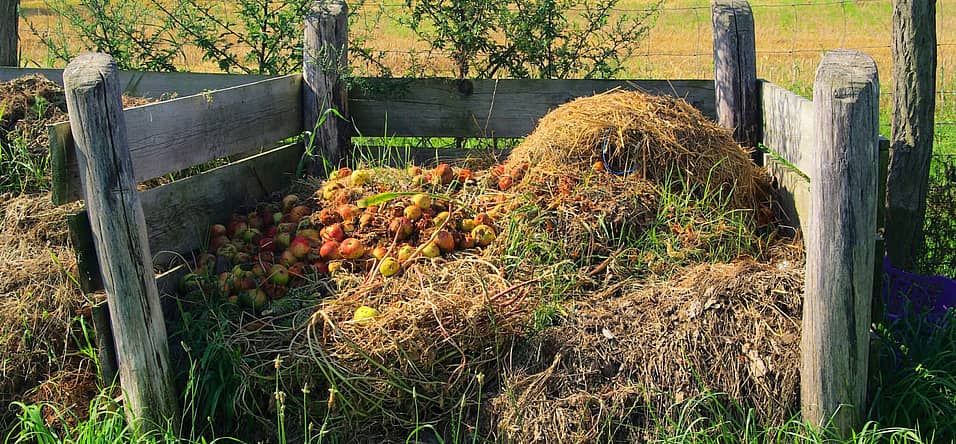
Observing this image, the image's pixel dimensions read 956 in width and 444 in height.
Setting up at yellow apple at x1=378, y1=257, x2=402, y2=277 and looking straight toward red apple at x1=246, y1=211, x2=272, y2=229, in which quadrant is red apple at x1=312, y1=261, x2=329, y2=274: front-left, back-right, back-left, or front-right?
front-left

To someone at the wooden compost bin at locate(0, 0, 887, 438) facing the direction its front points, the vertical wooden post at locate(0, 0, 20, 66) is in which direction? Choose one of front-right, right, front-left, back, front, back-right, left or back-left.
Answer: back-right

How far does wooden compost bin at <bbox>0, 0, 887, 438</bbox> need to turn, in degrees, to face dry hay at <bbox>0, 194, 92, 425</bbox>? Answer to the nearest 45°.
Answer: approximately 90° to its right

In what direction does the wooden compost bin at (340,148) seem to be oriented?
toward the camera

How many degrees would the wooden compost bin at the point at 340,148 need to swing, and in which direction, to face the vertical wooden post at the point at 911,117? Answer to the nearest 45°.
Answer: approximately 90° to its left

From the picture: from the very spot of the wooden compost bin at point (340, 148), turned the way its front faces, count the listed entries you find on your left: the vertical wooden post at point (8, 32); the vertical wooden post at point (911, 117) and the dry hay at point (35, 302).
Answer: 1

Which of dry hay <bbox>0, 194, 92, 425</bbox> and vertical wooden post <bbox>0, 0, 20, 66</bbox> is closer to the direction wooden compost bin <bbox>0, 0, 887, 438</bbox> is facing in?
the dry hay

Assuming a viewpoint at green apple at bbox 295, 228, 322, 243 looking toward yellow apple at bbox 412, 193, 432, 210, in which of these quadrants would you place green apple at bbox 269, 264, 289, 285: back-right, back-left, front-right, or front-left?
back-right
